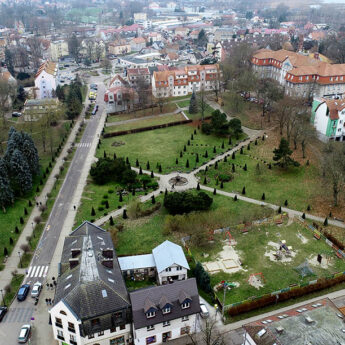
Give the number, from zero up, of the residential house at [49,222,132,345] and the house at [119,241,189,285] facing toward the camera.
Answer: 2

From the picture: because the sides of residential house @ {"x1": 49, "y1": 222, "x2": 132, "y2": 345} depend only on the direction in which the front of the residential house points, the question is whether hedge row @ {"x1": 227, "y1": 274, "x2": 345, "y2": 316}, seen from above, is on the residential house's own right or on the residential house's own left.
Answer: on the residential house's own left

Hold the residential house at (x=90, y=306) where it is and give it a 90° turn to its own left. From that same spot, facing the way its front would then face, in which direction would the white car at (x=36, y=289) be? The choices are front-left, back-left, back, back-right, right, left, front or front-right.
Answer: back-left

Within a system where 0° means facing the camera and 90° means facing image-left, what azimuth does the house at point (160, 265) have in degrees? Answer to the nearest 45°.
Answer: approximately 0°

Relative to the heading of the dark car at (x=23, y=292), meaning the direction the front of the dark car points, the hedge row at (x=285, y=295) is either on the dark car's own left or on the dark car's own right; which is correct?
on the dark car's own left

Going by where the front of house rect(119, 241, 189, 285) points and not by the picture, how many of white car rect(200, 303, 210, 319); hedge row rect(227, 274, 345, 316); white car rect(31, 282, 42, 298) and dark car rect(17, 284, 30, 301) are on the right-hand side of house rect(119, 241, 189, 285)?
2

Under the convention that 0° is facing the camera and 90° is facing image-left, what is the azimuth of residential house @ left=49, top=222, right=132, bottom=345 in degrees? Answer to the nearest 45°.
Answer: approximately 0°

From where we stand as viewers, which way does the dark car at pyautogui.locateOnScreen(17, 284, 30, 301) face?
facing the viewer and to the left of the viewer

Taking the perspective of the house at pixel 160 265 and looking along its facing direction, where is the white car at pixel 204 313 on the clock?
The white car is roughly at 11 o'clock from the house.
